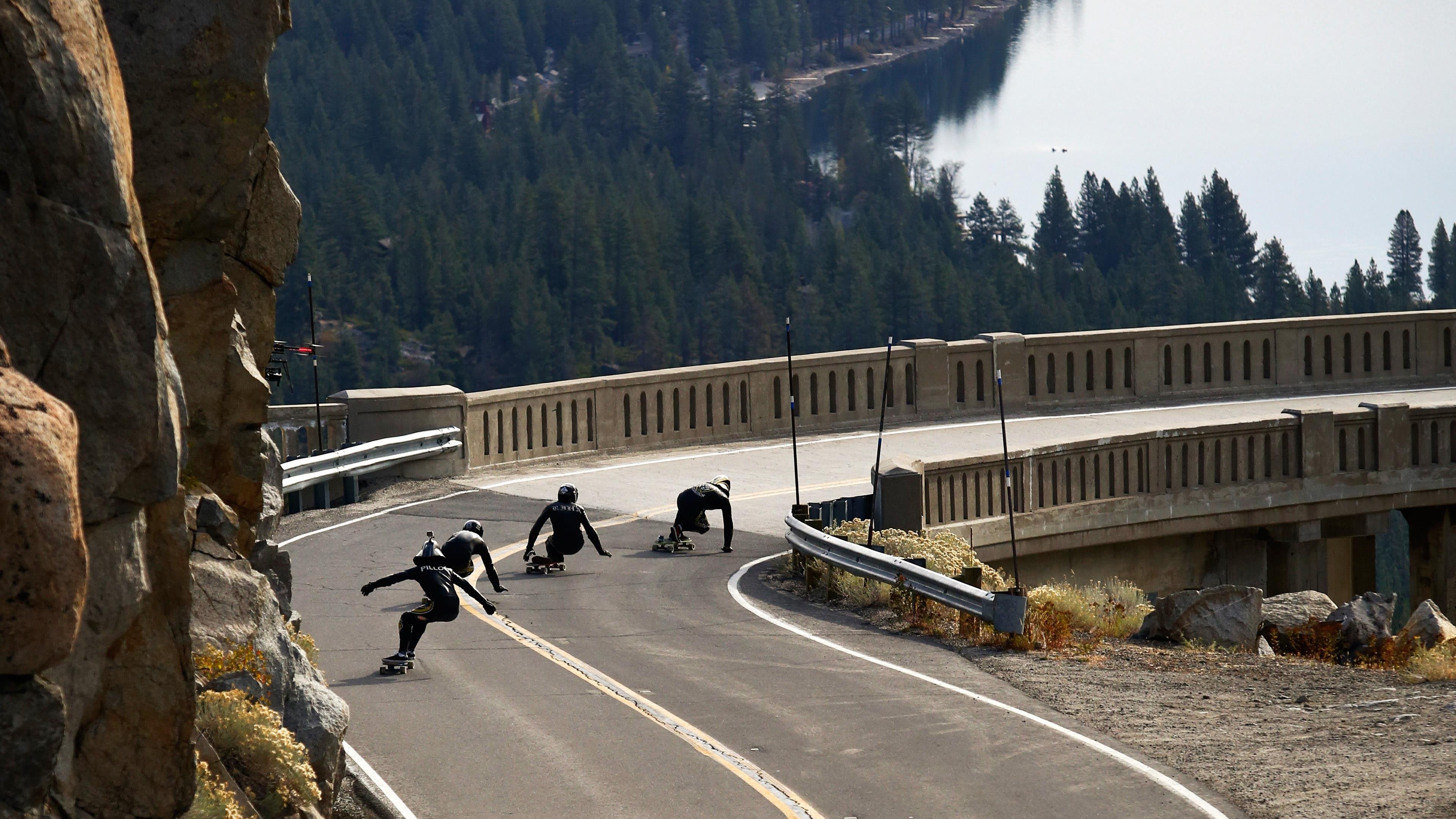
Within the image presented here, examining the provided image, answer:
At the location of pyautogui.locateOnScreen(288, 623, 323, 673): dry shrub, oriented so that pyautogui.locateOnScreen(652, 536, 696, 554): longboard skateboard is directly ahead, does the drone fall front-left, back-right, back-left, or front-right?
front-left

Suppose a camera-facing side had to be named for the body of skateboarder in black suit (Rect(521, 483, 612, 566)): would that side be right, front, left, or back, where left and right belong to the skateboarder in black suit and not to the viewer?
back

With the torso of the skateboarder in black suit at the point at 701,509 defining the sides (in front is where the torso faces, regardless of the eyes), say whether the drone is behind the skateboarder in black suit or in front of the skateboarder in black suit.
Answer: behind

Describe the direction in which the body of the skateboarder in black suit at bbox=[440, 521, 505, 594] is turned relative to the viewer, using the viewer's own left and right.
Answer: facing away from the viewer and to the right of the viewer

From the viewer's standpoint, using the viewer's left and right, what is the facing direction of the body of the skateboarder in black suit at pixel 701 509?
facing away from the viewer and to the right of the viewer

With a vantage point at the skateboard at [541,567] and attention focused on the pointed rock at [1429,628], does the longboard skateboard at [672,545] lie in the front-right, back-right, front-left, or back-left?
front-left

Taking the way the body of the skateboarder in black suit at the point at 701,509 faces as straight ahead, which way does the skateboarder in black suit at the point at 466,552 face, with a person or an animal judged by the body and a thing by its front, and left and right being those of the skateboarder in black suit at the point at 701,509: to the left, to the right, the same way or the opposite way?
the same way

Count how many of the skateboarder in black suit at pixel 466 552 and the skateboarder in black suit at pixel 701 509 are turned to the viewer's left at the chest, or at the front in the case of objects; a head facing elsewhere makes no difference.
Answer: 0

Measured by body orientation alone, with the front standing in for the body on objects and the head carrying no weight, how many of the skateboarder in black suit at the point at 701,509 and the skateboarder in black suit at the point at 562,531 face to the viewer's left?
0

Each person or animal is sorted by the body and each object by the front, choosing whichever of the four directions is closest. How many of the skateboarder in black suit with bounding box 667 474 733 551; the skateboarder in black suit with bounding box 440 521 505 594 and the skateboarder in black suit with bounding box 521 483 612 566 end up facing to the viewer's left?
0

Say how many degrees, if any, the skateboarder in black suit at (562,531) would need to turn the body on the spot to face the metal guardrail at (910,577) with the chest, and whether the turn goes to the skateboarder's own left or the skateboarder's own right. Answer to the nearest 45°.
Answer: approximately 135° to the skateboarder's own right
